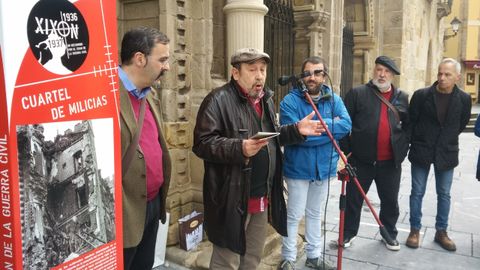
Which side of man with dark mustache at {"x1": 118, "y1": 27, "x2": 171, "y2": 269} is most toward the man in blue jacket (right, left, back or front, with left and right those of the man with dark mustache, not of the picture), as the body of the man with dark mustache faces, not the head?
left

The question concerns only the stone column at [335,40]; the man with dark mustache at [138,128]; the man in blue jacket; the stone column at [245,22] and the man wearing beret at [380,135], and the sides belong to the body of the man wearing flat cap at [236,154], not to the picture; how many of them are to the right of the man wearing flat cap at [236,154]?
1

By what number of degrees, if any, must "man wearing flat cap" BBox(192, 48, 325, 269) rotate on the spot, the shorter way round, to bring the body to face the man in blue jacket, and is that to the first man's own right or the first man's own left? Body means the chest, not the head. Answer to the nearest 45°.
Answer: approximately 90° to the first man's own left

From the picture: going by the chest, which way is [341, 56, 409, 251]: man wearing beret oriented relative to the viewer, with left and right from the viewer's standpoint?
facing the viewer

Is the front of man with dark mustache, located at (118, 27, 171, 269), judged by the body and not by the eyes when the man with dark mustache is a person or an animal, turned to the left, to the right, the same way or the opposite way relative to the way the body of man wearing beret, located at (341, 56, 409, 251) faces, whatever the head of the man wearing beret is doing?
to the left

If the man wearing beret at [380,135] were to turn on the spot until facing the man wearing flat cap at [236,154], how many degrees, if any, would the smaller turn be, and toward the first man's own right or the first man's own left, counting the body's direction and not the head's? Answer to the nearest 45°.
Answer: approximately 45° to the first man's own right

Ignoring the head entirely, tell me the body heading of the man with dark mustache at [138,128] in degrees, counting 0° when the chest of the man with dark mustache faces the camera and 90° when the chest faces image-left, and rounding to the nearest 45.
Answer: approximately 315°

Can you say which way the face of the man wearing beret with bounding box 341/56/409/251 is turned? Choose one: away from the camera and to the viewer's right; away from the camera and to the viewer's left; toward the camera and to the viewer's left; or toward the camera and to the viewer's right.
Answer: toward the camera and to the viewer's left

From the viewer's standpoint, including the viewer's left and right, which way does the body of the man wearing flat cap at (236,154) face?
facing the viewer and to the right of the viewer

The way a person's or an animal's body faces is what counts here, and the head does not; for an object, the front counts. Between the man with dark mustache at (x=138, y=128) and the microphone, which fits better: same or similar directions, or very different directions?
very different directions

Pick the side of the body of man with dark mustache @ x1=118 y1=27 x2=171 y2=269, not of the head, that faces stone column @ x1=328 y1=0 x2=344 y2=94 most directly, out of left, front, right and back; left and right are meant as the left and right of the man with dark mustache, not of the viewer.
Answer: left

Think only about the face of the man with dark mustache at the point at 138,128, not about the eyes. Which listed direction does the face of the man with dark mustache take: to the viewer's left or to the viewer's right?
to the viewer's right
